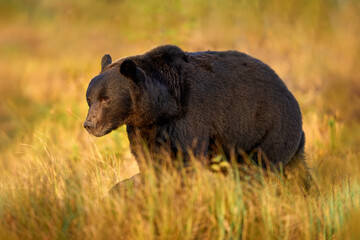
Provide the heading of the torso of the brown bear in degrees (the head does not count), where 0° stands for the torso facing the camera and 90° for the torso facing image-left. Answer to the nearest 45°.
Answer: approximately 90°
